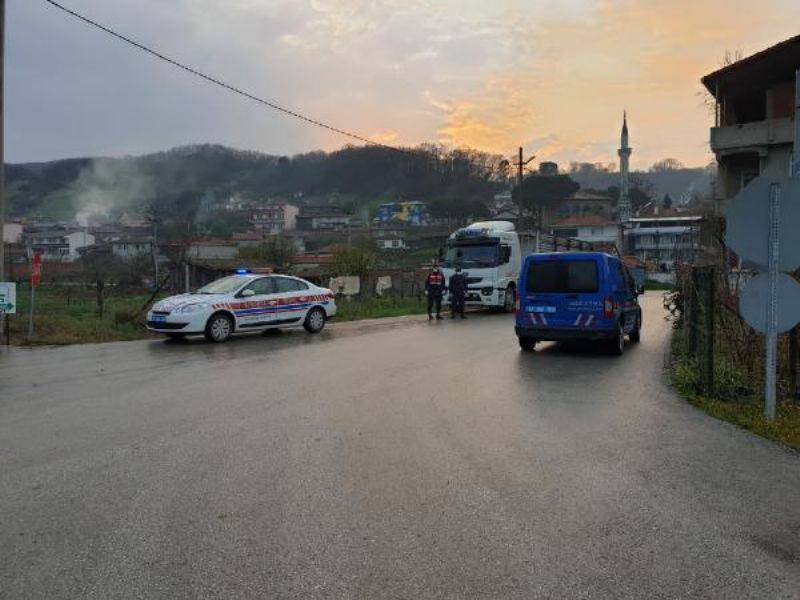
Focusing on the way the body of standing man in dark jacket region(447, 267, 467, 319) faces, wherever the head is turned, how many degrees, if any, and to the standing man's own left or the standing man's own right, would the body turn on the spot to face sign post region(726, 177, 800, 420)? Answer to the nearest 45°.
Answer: approximately 180°

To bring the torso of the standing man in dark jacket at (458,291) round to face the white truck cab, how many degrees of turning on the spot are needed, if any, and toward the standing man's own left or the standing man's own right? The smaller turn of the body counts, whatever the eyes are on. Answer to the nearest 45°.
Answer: approximately 45° to the standing man's own right

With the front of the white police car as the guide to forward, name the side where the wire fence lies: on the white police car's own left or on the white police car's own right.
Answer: on the white police car's own left

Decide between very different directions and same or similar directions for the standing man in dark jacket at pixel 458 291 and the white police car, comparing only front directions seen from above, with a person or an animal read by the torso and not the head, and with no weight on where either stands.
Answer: very different directions

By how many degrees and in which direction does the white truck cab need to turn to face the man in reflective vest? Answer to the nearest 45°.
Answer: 0° — it already faces them

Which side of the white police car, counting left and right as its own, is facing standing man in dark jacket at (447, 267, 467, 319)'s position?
back

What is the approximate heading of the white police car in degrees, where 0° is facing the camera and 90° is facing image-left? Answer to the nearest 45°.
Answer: approximately 45°

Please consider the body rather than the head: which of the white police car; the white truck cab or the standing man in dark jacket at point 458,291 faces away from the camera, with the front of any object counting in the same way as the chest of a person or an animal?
the standing man in dark jacket

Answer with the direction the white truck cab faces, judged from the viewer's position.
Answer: facing the viewer and to the left of the viewer

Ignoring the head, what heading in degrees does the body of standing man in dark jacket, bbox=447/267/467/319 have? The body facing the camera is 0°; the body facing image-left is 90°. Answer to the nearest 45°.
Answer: approximately 180°

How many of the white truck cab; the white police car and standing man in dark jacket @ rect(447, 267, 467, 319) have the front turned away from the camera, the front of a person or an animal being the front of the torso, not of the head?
1
